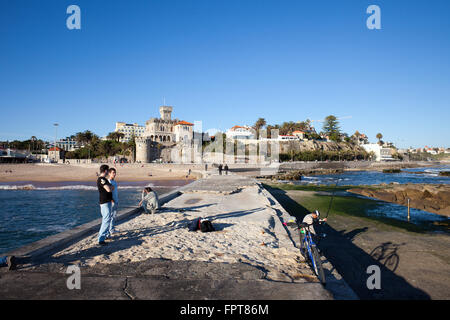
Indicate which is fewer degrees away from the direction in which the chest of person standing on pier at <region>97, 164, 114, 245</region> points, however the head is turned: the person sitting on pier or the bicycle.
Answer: the bicycle

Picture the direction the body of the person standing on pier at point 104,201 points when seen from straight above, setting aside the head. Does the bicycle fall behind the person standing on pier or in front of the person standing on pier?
in front

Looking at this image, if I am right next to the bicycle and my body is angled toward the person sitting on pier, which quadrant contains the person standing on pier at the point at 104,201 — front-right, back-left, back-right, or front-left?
front-left

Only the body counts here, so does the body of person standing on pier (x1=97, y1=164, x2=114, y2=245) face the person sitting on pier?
no

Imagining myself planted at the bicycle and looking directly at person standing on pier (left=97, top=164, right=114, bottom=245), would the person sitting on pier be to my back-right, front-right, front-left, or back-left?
front-right

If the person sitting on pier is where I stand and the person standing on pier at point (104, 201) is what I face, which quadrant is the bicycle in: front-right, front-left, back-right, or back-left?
front-left
